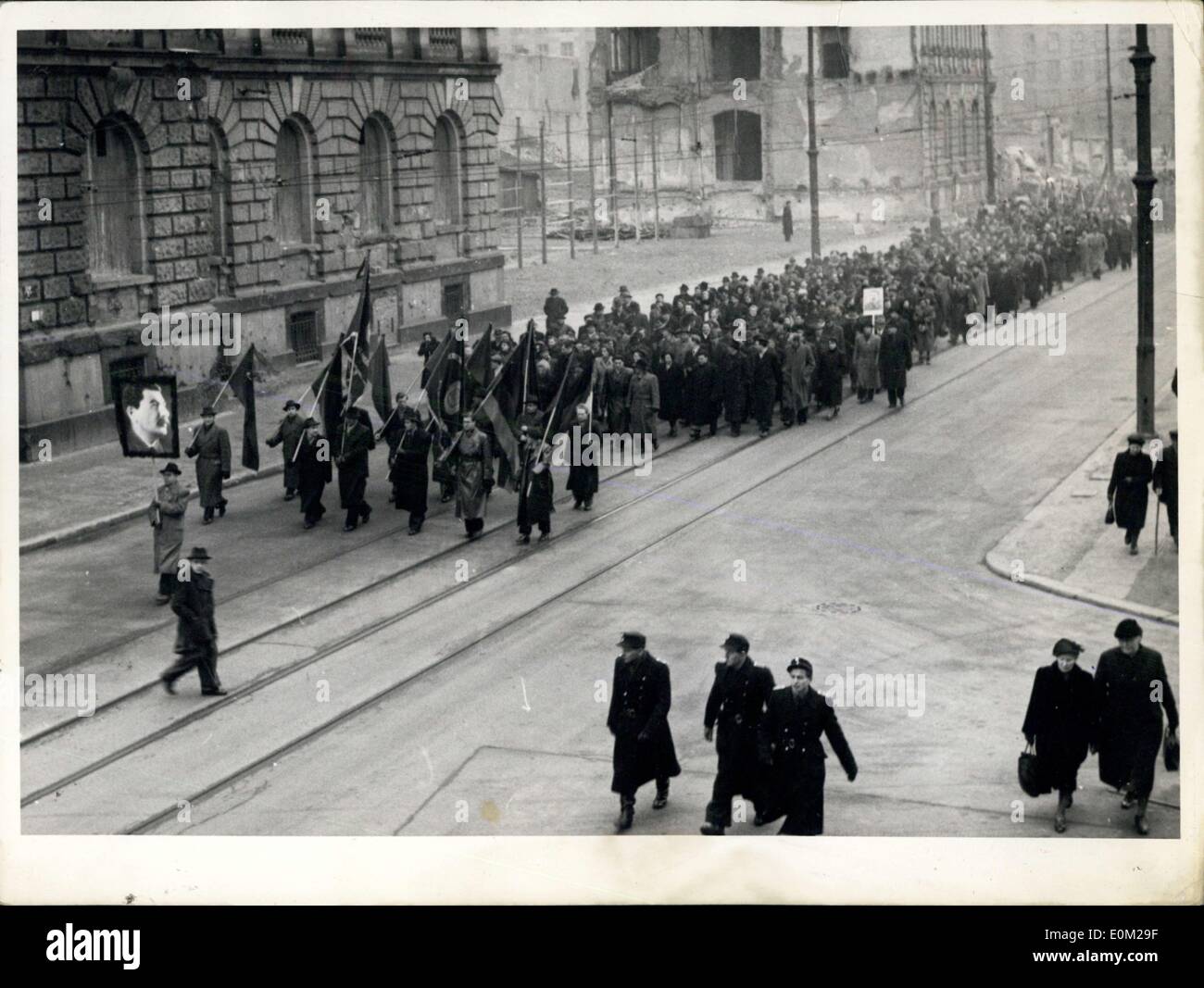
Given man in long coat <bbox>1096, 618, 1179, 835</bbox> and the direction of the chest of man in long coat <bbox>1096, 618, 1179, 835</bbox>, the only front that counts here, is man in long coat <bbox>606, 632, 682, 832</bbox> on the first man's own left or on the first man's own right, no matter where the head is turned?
on the first man's own right

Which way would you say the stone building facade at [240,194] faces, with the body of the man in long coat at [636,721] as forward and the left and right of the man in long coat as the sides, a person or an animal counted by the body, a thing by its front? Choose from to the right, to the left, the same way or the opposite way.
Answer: to the left

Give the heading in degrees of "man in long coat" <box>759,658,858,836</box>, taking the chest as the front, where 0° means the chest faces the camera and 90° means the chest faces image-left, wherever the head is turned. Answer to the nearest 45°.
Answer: approximately 45°

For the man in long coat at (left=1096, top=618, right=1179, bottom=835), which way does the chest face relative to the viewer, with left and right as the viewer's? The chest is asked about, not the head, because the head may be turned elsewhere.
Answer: facing the viewer

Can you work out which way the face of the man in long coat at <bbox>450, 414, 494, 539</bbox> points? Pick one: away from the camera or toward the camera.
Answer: toward the camera

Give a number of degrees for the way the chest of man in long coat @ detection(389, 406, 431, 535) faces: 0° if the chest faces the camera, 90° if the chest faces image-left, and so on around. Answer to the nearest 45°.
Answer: approximately 45°
